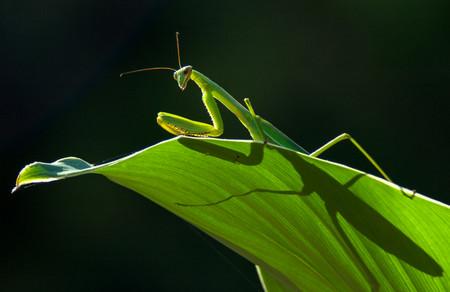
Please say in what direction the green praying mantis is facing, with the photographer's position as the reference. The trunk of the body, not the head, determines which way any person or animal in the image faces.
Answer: facing to the left of the viewer
